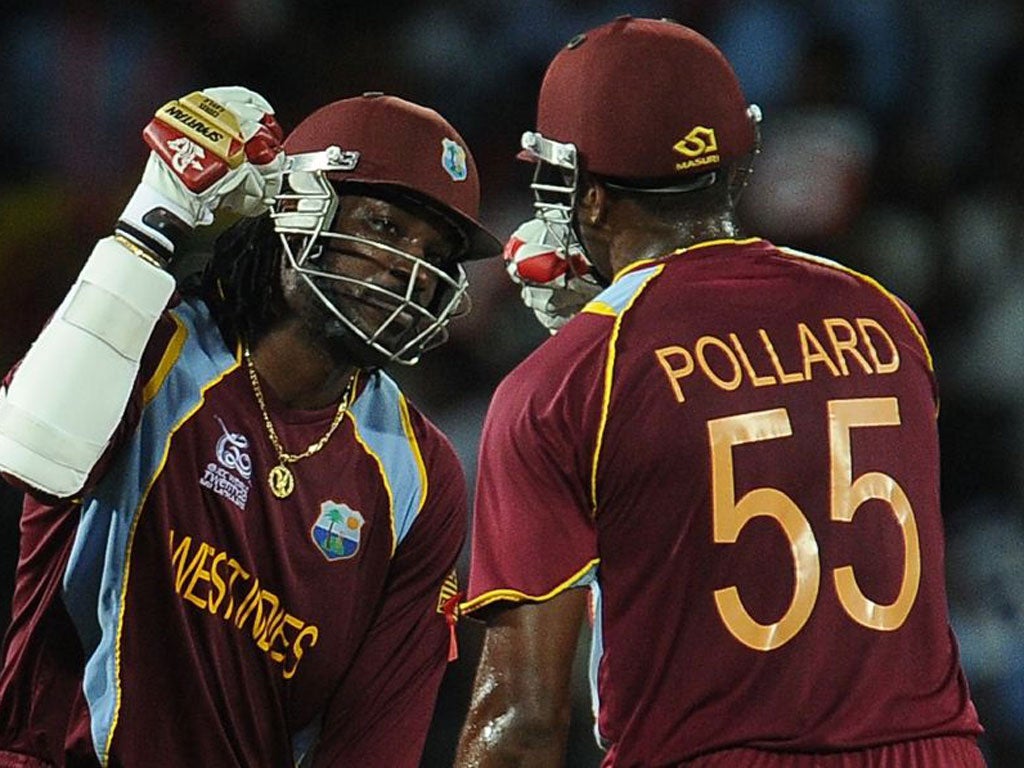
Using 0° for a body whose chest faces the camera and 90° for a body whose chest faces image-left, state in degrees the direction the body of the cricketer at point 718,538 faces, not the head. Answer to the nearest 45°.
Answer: approximately 135°
